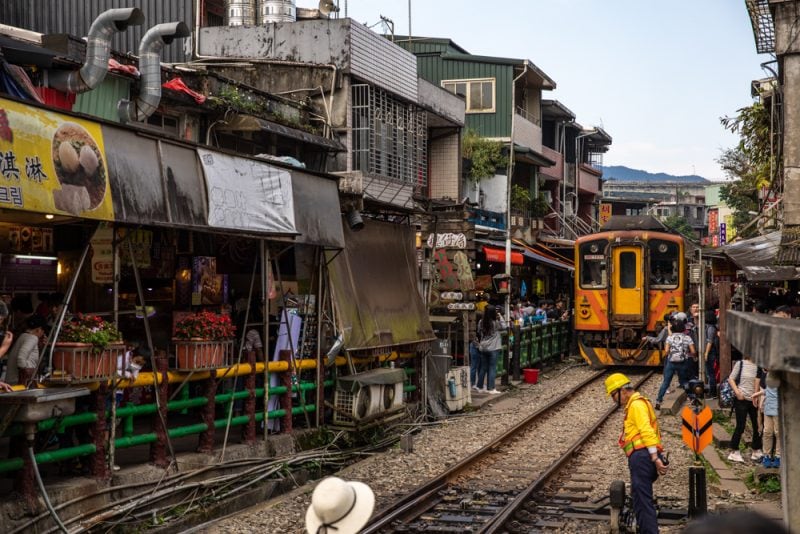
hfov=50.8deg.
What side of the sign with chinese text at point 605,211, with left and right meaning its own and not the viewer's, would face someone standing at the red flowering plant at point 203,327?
front

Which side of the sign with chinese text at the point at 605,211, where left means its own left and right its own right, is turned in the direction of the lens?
front

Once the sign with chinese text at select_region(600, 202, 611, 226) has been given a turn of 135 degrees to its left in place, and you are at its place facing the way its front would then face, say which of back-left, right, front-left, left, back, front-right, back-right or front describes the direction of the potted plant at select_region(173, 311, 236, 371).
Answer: back-right

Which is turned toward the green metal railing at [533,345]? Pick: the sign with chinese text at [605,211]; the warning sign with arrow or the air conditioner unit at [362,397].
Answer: the sign with chinese text

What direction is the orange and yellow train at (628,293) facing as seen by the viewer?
toward the camera

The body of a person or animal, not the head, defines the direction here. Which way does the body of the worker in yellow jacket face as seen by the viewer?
to the viewer's left

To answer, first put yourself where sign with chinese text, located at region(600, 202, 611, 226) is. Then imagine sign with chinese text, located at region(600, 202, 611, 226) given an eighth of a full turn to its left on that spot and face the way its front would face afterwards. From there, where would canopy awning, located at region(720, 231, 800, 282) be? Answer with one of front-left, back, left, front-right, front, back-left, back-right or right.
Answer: front-right

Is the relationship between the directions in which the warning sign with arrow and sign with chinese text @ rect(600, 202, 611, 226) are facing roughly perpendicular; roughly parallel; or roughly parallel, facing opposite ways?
roughly parallel

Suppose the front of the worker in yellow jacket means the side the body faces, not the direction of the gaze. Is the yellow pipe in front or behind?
in front

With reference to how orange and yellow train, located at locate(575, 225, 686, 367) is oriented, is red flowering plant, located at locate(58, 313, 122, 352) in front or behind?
in front

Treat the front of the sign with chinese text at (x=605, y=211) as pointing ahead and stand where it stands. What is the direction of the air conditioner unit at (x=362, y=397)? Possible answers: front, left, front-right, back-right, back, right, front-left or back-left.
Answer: front
